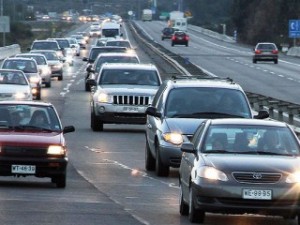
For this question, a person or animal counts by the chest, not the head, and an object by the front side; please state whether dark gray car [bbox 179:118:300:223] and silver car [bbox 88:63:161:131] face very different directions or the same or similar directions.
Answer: same or similar directions

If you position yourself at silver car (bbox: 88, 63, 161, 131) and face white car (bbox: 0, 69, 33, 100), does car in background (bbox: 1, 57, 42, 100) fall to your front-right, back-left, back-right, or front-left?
front-right

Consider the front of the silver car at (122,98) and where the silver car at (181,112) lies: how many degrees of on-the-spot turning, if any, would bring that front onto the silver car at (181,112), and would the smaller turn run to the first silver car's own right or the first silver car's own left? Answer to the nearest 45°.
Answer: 0° — it already faces it

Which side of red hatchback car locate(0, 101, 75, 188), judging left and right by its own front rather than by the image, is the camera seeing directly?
front

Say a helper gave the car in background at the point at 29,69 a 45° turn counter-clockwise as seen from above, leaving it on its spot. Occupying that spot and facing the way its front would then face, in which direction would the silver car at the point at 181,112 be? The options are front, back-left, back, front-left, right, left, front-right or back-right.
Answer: front-right

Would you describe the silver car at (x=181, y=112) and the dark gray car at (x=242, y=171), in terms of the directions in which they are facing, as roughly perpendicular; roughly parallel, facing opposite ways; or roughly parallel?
roughly parallel

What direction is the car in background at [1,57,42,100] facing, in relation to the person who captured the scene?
facing the viewer

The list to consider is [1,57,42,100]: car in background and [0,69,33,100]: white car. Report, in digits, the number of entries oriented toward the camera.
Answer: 2

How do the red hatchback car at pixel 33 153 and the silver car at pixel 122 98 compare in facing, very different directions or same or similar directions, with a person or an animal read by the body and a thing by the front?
same or similar directions

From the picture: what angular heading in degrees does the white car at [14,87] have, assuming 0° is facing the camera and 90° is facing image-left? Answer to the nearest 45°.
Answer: approximately 0°

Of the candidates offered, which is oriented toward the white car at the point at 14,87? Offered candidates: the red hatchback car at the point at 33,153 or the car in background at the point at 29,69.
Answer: the car in background

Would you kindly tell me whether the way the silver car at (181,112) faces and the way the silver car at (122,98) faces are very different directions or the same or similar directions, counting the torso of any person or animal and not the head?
same or similar directions

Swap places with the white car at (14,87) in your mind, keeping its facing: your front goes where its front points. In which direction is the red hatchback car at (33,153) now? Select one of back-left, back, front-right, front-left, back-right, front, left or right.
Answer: front
